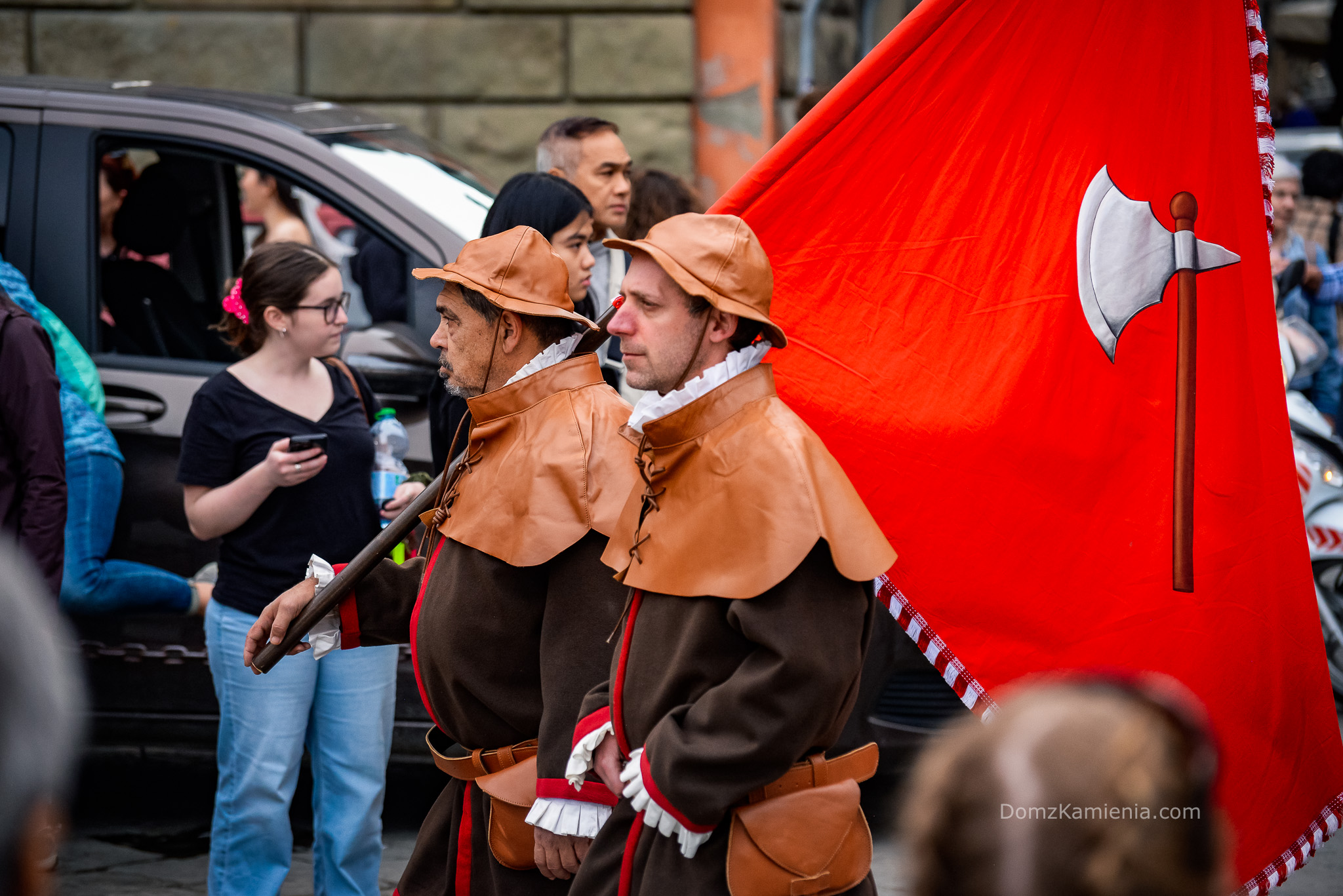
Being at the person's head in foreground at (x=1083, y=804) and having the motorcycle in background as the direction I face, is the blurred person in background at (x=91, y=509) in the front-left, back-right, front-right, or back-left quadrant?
front-left

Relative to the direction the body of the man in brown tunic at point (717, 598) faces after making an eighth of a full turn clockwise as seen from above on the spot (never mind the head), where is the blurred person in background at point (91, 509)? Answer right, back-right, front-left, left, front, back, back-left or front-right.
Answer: front

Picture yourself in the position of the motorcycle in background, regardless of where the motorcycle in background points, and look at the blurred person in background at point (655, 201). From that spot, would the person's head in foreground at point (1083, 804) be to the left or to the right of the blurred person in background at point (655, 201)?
left

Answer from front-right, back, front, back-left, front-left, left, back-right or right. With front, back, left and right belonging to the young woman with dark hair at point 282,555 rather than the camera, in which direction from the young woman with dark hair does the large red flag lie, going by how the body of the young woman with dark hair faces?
front

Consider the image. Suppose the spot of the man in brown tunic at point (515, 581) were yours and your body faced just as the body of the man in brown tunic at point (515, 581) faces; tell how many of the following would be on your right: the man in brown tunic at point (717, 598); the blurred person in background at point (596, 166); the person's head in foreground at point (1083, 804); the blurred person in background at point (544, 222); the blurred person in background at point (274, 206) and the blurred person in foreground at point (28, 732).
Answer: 3

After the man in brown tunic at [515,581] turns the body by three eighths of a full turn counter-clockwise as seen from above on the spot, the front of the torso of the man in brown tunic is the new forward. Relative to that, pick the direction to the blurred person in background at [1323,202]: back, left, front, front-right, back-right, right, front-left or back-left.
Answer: left

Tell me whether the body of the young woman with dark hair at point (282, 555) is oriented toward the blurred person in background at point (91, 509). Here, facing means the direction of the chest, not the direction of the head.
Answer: no

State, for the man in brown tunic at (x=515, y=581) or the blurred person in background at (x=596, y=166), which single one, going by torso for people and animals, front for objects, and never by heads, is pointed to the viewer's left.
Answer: the man in brown tunic

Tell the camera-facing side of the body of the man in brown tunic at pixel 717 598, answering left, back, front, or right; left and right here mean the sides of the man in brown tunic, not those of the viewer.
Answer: left

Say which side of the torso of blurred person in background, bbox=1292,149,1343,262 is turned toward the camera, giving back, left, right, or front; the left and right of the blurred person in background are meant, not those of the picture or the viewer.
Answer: back

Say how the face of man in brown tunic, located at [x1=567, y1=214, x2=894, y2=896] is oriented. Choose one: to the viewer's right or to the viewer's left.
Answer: to the viewer's left

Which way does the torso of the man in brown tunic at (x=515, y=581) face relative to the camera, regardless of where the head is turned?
to the viewer's left

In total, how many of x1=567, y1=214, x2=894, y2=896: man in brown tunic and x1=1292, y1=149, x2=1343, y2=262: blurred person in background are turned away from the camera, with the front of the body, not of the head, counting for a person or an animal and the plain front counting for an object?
1
